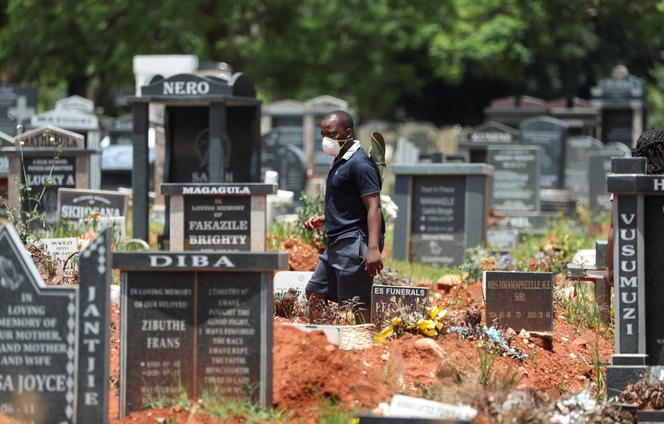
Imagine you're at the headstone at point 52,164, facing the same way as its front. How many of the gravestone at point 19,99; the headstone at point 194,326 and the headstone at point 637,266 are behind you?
1

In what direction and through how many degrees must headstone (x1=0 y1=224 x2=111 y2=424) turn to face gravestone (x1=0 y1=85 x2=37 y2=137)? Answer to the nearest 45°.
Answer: approximately 180°

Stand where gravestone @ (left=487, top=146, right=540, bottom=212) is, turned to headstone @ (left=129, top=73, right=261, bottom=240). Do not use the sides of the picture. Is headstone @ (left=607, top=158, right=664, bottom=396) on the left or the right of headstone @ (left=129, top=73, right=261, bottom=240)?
left

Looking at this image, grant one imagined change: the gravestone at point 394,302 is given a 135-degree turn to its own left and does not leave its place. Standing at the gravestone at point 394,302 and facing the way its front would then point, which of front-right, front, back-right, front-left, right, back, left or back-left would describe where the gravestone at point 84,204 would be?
left

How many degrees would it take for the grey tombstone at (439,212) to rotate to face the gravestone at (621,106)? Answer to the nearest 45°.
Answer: approximately 180°

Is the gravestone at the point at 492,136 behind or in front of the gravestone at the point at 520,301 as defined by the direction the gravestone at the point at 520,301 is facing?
behind

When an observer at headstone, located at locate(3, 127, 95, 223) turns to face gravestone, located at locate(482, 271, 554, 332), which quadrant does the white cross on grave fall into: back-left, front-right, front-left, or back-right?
back-left

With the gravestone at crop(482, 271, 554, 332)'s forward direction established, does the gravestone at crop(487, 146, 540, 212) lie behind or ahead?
behind
